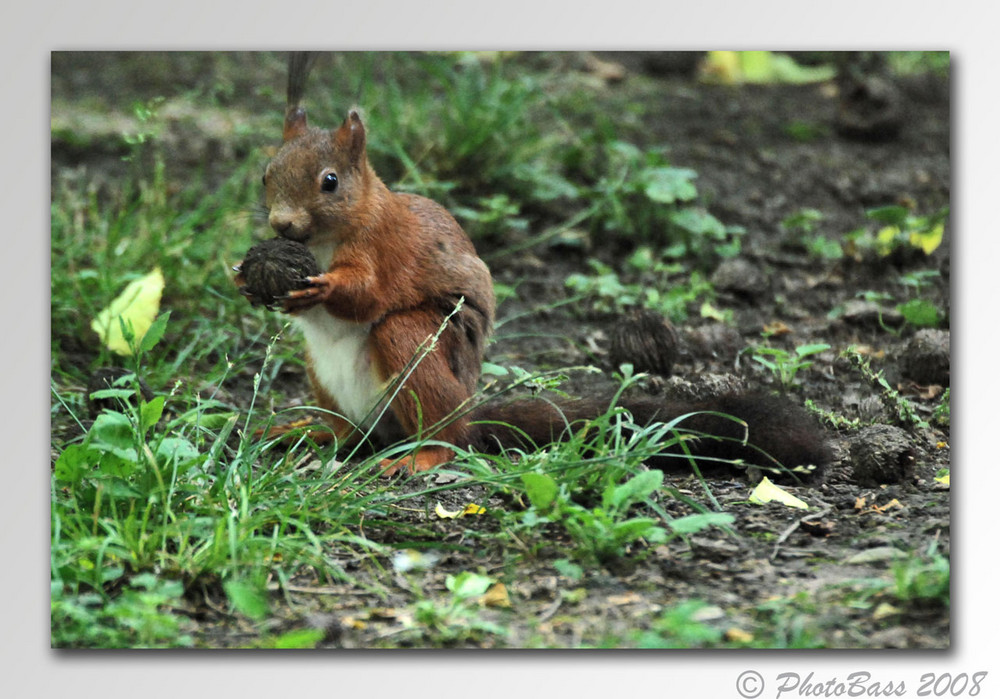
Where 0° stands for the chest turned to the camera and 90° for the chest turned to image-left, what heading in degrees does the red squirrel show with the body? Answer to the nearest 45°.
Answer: approximately 45°

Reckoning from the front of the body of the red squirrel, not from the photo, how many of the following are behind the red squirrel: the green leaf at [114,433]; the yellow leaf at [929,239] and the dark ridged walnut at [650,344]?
2

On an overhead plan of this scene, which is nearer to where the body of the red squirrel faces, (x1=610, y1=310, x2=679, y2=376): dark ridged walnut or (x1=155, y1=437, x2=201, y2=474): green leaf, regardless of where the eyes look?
the green leaf

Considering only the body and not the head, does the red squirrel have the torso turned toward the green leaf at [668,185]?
no

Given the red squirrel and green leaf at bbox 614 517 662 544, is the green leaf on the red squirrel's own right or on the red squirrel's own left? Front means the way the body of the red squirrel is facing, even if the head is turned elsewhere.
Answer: on the red squirrel's own left

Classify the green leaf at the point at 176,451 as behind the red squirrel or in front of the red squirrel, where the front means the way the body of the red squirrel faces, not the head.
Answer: in front

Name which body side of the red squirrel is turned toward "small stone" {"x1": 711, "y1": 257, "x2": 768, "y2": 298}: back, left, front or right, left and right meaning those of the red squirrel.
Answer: back

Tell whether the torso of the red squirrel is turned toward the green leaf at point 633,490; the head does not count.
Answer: no

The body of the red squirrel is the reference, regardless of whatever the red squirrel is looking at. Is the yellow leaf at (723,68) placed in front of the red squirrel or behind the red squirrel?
behind

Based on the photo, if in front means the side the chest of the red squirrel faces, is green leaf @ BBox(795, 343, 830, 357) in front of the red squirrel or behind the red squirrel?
behind

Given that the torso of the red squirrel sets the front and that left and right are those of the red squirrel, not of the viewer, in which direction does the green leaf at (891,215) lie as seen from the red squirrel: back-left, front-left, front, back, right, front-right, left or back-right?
back

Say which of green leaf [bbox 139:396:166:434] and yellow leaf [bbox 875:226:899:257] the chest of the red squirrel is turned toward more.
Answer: the green leaf

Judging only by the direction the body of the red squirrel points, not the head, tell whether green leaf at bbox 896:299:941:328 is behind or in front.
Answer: behind

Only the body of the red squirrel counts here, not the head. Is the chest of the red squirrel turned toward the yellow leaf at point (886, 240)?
no
